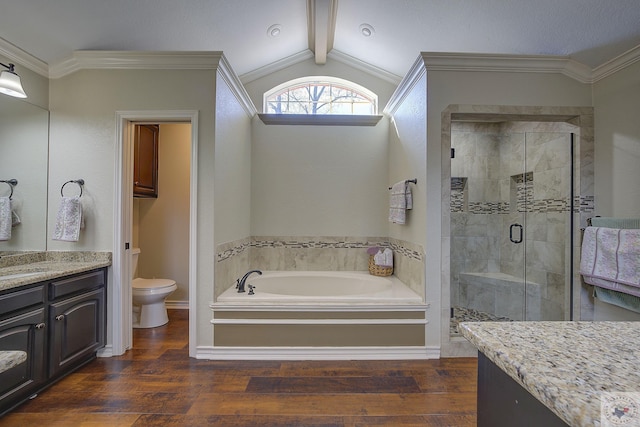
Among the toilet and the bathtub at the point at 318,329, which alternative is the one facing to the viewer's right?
the toilet

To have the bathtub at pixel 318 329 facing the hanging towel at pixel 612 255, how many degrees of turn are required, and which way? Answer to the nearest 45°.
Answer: approximately 90° to its left

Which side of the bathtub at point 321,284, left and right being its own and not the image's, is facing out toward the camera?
front

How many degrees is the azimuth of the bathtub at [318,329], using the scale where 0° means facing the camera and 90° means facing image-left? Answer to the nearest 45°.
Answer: approximately 0°

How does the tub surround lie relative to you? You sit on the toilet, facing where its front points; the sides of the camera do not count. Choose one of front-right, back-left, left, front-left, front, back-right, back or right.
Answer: front

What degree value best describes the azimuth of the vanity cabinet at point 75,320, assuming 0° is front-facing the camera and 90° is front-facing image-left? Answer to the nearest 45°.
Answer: approximately 315°

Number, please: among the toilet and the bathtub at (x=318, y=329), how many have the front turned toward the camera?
1

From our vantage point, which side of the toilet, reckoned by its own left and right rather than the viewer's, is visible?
right

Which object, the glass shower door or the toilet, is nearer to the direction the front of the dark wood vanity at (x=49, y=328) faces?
the glass shower door

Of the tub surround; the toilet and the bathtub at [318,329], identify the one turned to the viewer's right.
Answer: the toilet
